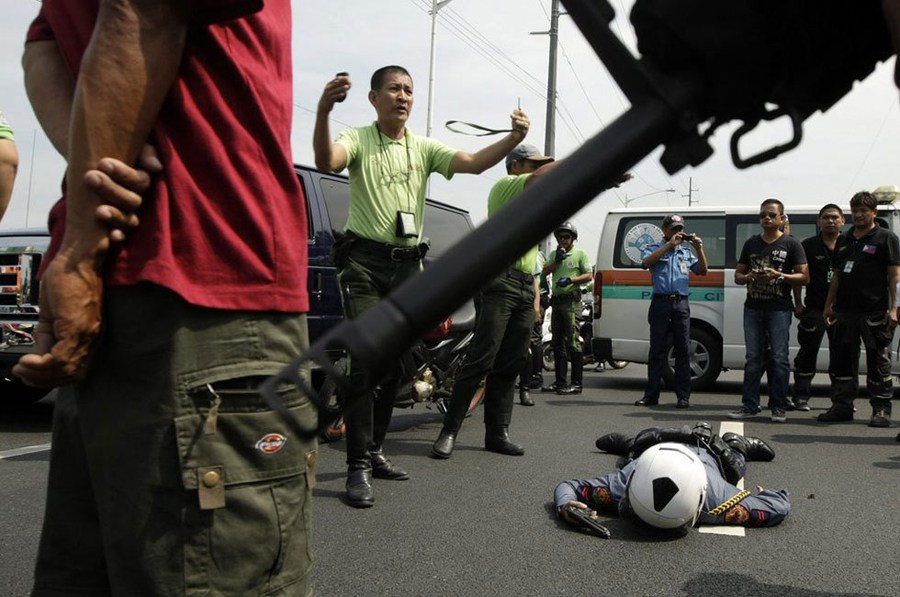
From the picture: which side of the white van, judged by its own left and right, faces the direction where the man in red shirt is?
right

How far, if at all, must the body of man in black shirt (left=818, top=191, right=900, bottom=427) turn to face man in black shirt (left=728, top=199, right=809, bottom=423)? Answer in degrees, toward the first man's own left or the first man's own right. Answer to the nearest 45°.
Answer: approximately 45° to the first man's own right
